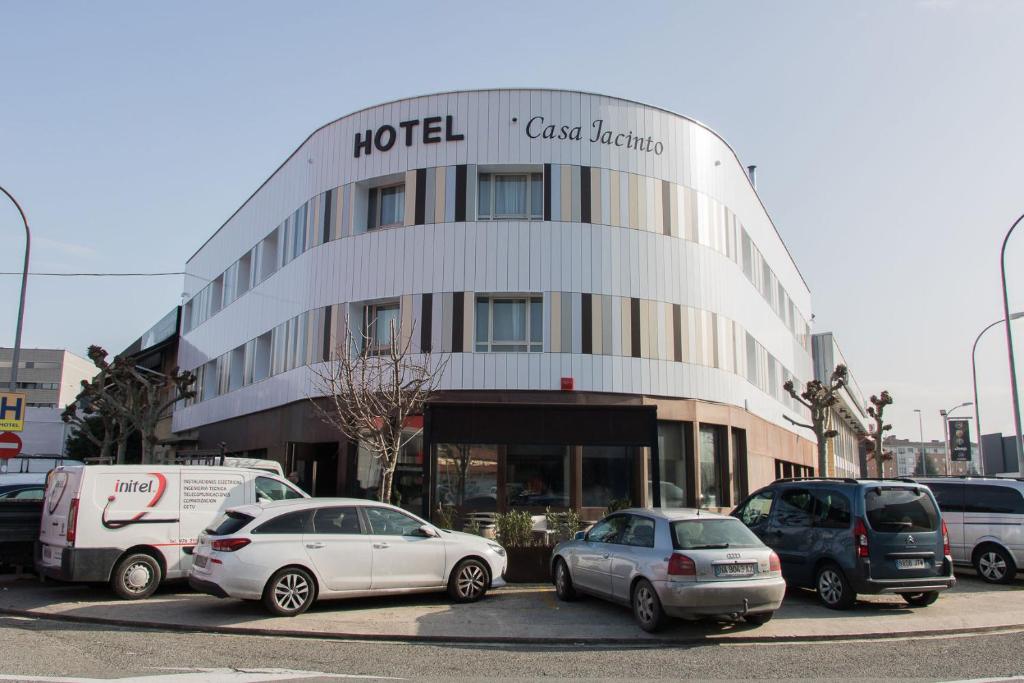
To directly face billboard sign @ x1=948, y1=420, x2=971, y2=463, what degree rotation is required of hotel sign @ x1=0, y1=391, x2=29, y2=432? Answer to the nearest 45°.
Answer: approximately 90° to its left

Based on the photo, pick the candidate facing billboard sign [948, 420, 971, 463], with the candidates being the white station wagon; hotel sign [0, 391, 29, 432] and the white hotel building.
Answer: the white station wagon

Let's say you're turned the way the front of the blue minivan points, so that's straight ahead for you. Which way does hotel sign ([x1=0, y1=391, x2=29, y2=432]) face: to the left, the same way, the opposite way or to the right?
the opposite way

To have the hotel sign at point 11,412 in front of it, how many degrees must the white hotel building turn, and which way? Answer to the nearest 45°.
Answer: approximately 90° to its right

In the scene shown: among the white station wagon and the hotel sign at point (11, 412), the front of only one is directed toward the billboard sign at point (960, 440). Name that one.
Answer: the white station wagon

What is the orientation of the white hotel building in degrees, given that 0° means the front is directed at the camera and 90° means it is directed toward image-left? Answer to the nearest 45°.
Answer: approximately 0°

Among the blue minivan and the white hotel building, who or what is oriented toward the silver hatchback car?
the white hotel building

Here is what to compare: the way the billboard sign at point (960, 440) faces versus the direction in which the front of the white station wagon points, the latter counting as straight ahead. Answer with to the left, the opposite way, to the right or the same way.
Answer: the opposite way

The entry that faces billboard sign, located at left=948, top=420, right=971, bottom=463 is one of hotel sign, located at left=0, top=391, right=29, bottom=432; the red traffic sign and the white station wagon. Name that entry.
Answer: the white station wagon

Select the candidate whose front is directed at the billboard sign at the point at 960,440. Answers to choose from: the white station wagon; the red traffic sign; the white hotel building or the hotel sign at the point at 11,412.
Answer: the white station wagon

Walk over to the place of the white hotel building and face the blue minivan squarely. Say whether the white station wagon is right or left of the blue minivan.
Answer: right

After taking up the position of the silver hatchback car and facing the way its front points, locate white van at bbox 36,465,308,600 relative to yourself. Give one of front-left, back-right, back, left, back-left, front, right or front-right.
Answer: front-left

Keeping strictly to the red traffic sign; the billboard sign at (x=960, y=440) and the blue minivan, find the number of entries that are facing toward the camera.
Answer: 2

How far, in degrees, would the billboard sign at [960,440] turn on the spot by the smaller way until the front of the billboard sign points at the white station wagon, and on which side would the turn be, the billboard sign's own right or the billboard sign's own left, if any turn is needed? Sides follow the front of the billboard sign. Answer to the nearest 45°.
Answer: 0° — it already faces it
